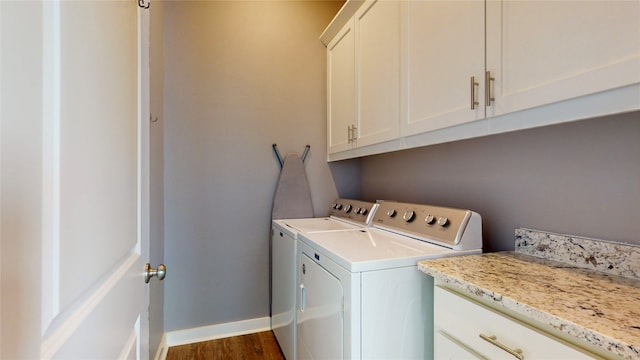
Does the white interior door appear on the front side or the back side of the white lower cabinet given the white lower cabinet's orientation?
on the front side

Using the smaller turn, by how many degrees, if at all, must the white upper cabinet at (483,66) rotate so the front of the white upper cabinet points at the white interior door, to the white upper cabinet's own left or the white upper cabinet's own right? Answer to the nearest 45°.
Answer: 0° — it already faces it

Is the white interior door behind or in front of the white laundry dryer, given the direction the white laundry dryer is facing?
in front

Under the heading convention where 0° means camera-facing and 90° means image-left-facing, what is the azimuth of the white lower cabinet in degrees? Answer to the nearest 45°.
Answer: approximately 45°

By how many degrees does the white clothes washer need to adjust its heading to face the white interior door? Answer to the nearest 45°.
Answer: approximately 45° to its left

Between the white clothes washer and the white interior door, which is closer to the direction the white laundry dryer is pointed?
the white interior door

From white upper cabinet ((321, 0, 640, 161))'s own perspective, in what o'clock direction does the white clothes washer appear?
The white clothes washer is roughly at 2 o'clock from the white upper cabinet.

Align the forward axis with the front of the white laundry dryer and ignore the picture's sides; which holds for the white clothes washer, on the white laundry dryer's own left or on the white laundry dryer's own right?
on the white laundry dryer's own right
